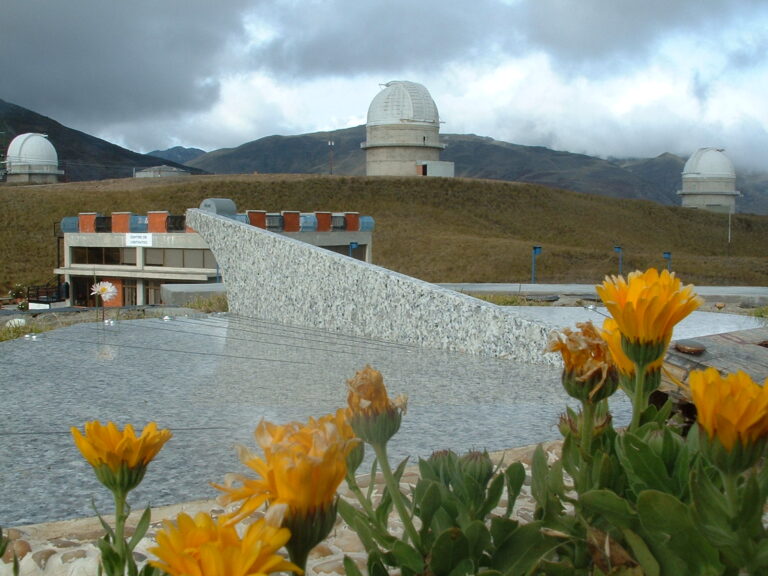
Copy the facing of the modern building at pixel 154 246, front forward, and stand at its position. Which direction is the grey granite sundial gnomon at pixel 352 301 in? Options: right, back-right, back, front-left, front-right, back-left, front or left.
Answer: front

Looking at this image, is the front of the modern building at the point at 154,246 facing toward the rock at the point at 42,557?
yes

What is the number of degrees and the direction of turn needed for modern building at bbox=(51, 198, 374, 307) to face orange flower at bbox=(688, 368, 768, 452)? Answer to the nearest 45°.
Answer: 0° — it already faces it

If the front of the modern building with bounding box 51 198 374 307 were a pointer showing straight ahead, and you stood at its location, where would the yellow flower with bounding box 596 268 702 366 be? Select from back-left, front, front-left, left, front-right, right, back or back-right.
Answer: front

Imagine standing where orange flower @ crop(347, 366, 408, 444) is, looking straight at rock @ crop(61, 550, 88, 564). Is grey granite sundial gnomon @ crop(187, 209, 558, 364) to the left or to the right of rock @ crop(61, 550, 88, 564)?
right

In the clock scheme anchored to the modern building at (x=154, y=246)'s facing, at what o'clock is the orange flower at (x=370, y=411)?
The orange flower is roughly at 12 o'clock from the modern building.

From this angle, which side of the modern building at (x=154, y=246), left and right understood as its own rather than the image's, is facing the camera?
front

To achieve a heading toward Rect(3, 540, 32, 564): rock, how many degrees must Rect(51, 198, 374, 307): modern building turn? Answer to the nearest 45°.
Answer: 0° — it already faces it

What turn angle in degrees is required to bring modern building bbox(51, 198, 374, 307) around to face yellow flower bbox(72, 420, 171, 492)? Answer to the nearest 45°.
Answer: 0° — it already faces it

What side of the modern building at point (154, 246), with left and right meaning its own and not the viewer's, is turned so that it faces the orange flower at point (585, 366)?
front
